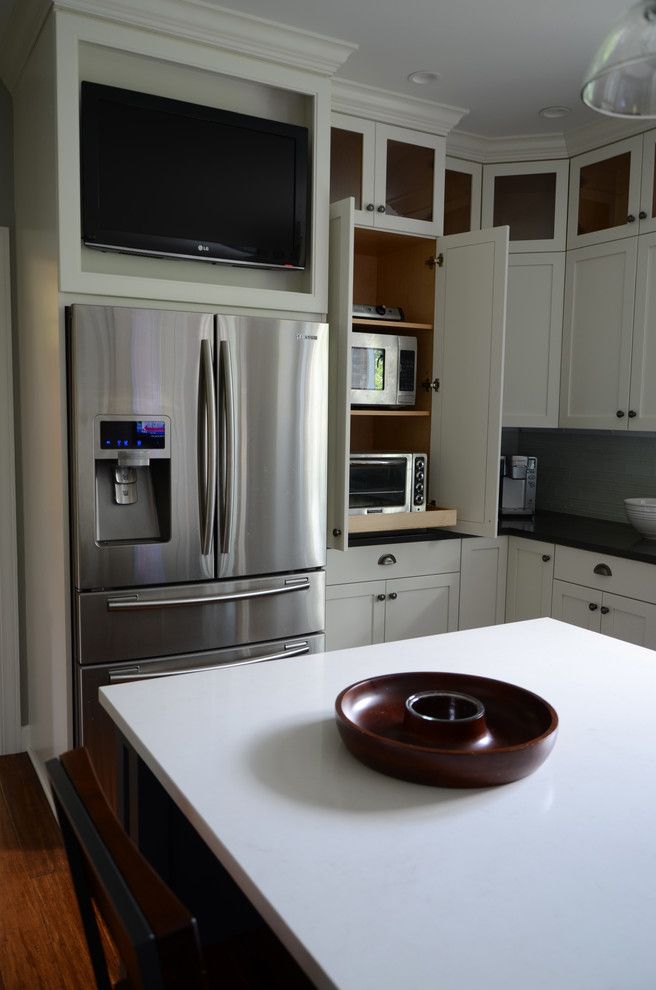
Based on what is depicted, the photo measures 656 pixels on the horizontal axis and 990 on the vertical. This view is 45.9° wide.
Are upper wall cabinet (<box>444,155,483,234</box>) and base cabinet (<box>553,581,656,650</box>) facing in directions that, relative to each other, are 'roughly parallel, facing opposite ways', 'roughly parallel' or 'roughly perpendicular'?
roughly perpendicular

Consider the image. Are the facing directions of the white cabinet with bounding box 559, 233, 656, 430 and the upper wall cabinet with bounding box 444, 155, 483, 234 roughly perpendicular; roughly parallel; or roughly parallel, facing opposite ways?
roughly perpendicular

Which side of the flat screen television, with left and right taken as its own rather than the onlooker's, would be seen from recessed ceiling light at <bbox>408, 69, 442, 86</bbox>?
left

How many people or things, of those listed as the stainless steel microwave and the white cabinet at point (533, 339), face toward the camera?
2

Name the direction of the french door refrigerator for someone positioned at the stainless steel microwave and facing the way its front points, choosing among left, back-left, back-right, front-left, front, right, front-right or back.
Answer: front-right
